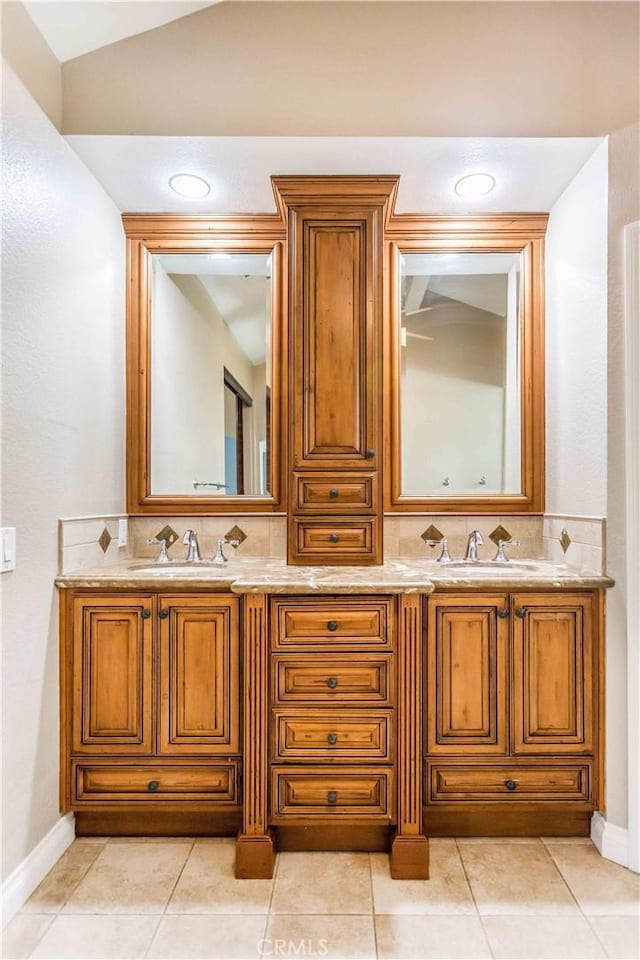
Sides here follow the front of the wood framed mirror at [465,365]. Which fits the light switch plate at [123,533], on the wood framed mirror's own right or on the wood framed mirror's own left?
on the wood framed mirror's own right

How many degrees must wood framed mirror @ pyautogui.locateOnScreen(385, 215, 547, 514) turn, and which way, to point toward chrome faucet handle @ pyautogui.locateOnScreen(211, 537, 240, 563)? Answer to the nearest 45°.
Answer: approximately 90° to its right

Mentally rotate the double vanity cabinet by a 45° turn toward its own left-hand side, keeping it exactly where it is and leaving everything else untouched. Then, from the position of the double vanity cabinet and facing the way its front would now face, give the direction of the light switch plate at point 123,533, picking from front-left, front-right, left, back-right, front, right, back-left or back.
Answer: back
